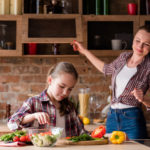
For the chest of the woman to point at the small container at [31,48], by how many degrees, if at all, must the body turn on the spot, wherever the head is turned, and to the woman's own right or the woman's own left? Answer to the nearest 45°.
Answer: approximately 90° to the woman's own right

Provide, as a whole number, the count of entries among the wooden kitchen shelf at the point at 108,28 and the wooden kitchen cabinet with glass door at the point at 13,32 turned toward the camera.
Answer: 2

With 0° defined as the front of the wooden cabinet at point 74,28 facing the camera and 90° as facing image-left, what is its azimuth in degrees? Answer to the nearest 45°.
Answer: approximately 0°

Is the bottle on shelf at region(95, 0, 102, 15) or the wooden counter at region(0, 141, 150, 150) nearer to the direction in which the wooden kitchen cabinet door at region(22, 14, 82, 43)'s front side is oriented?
the wooden counter

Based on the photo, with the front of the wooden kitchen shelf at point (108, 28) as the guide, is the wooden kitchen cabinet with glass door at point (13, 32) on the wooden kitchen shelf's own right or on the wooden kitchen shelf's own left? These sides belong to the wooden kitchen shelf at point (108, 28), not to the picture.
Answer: on the wooden kitchen shelf's own right

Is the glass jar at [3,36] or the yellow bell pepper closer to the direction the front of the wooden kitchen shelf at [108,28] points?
the yellow bell pepper

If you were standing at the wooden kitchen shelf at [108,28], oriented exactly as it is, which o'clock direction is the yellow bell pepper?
The yellow bell pepper is roughly at 12 o'clock from the wooden kitchen shelf.

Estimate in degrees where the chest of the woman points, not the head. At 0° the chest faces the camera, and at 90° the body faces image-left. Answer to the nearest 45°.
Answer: approximately 45°
